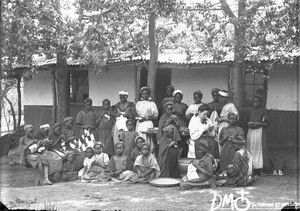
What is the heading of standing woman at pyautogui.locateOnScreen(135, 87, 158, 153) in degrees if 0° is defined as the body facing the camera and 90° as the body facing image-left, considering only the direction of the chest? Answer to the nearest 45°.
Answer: approximately 0°

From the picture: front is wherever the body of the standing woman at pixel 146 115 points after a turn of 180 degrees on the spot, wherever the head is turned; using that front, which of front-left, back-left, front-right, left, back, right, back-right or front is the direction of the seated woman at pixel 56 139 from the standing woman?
left

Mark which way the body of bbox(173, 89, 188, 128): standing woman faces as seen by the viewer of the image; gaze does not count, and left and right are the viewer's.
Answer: facing the viewer

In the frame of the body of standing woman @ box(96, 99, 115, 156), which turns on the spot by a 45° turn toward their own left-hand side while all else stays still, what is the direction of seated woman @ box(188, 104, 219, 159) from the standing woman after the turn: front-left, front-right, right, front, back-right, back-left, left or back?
front

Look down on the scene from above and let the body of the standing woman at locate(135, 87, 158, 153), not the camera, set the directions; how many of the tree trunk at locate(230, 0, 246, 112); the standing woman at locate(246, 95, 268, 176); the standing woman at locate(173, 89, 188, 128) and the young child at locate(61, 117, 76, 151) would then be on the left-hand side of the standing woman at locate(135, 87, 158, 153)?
3

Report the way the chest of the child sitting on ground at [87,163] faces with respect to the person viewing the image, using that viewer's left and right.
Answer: facing the viewer and to the left of the viewer

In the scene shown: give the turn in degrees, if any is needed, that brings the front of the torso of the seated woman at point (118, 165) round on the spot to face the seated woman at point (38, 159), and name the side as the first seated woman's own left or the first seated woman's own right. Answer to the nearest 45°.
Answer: approximately 90° to the first seated woman's own right

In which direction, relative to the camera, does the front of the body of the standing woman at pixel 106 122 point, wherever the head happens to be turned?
toward the camera

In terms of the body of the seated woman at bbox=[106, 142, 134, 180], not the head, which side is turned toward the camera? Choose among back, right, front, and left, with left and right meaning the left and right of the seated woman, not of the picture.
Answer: front

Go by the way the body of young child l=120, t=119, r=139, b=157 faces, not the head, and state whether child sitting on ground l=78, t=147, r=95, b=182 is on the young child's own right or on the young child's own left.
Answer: on the young child's own right
